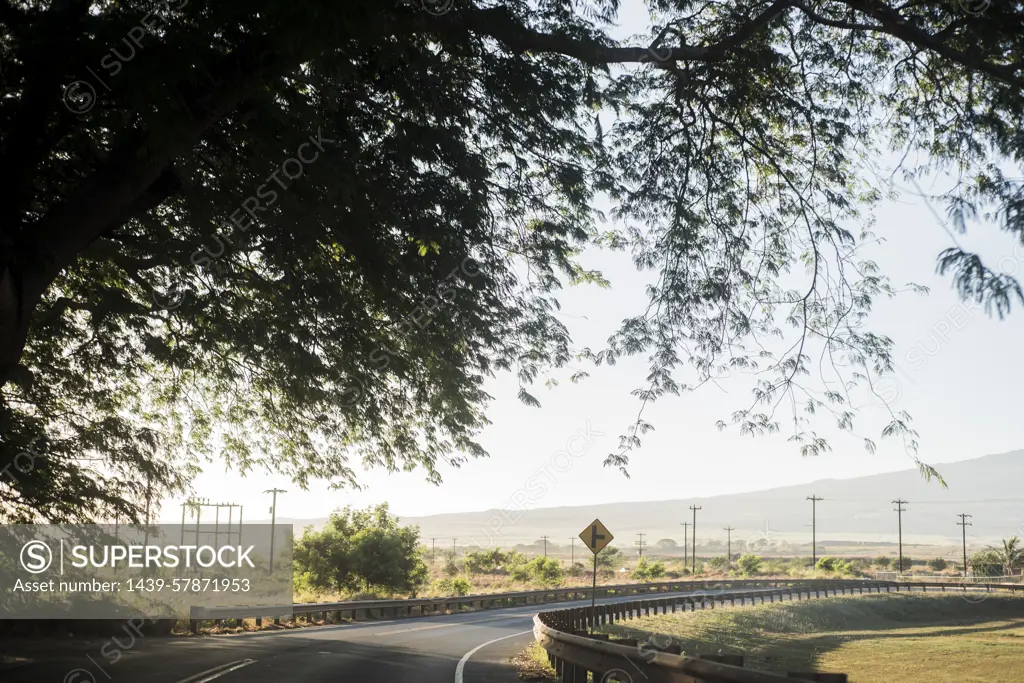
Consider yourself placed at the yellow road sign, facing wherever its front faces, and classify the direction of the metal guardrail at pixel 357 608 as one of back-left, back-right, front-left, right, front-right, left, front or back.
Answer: back-right

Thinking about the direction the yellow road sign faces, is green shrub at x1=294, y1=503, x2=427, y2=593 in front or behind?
behind

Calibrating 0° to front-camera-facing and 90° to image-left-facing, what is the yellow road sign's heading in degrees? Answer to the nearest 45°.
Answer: approximately 0°
